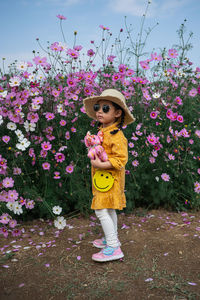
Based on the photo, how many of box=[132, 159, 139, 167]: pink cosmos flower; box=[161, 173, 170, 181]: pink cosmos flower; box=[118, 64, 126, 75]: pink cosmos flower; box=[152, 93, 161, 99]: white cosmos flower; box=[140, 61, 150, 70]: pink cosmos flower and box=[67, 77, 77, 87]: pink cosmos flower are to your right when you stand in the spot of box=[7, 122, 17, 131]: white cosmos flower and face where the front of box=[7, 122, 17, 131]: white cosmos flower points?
0

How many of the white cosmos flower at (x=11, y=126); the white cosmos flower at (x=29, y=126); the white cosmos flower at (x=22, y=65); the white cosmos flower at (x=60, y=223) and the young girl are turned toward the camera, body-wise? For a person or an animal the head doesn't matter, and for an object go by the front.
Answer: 4

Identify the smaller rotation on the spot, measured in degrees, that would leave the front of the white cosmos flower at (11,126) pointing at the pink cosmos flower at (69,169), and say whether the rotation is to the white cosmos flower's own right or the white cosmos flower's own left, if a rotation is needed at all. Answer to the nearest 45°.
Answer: approximately 90° to the white cosmos flower's own left

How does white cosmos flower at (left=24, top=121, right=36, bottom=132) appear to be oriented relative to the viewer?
toward the camera

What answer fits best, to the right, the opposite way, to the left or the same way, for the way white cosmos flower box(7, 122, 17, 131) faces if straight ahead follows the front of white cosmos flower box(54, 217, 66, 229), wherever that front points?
the same way

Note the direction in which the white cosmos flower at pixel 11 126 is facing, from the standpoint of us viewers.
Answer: facing the viewer

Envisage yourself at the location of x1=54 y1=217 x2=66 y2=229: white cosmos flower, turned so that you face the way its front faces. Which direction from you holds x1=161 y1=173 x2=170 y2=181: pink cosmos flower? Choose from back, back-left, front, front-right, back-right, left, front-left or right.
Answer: left

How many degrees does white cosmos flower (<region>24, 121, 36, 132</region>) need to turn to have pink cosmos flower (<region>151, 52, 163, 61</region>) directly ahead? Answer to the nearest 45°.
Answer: approximately 90° to its left

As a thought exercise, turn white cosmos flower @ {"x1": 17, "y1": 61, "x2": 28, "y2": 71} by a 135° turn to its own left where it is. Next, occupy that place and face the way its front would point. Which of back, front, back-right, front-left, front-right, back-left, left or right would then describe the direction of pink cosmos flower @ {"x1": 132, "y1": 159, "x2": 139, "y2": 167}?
front-right

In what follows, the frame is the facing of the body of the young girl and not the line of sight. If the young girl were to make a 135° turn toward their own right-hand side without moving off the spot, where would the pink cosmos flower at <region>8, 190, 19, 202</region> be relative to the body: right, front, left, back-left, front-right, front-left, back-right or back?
left

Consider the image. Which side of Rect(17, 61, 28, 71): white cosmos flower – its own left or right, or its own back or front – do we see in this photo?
front

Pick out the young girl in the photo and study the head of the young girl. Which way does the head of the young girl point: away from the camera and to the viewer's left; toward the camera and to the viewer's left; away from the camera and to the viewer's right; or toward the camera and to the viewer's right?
toward the camera and to the viewer's left

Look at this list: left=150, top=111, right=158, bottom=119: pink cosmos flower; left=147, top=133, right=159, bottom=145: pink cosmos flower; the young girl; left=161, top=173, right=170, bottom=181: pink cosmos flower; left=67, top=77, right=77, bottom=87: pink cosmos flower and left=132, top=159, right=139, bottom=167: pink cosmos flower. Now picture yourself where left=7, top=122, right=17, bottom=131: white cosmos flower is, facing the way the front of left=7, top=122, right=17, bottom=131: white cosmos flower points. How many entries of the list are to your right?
0

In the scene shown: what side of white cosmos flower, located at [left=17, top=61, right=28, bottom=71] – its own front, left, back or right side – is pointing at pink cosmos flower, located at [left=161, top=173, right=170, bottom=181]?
left
